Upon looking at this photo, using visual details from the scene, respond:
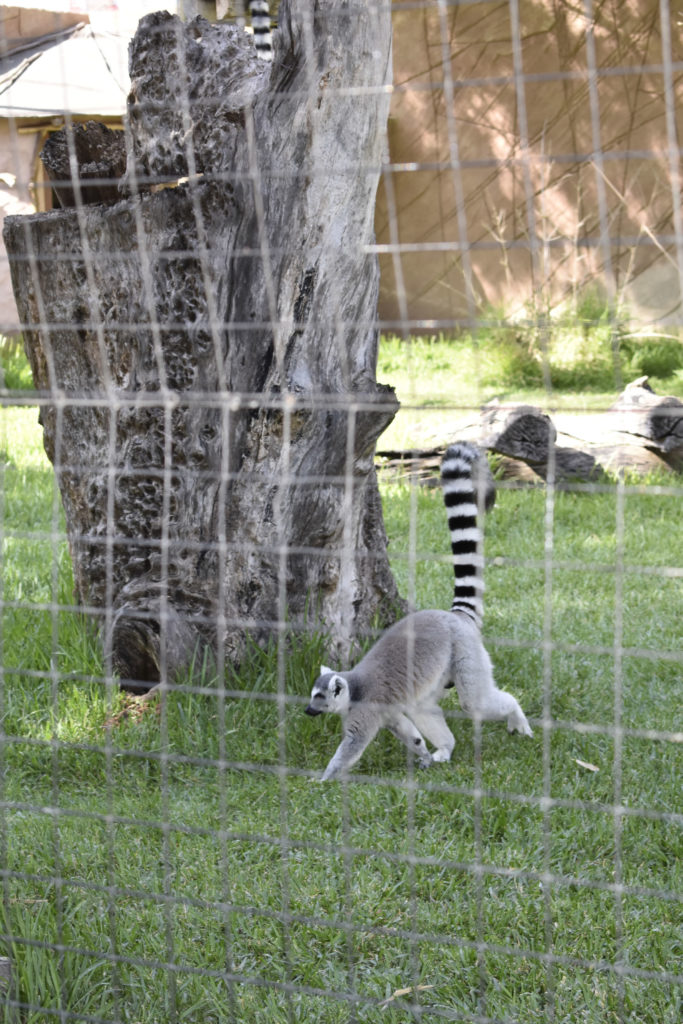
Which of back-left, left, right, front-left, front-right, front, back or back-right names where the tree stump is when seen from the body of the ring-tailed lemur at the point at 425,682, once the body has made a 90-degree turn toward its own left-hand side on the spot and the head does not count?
back-right

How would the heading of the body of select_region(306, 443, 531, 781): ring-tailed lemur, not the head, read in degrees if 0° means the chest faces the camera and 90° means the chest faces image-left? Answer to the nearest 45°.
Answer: approximately 90°

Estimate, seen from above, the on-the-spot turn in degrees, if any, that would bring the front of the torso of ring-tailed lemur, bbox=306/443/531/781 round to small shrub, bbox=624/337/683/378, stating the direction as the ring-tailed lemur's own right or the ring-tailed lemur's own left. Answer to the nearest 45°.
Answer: approximately 90° to the ring-tailed lemur's own right
